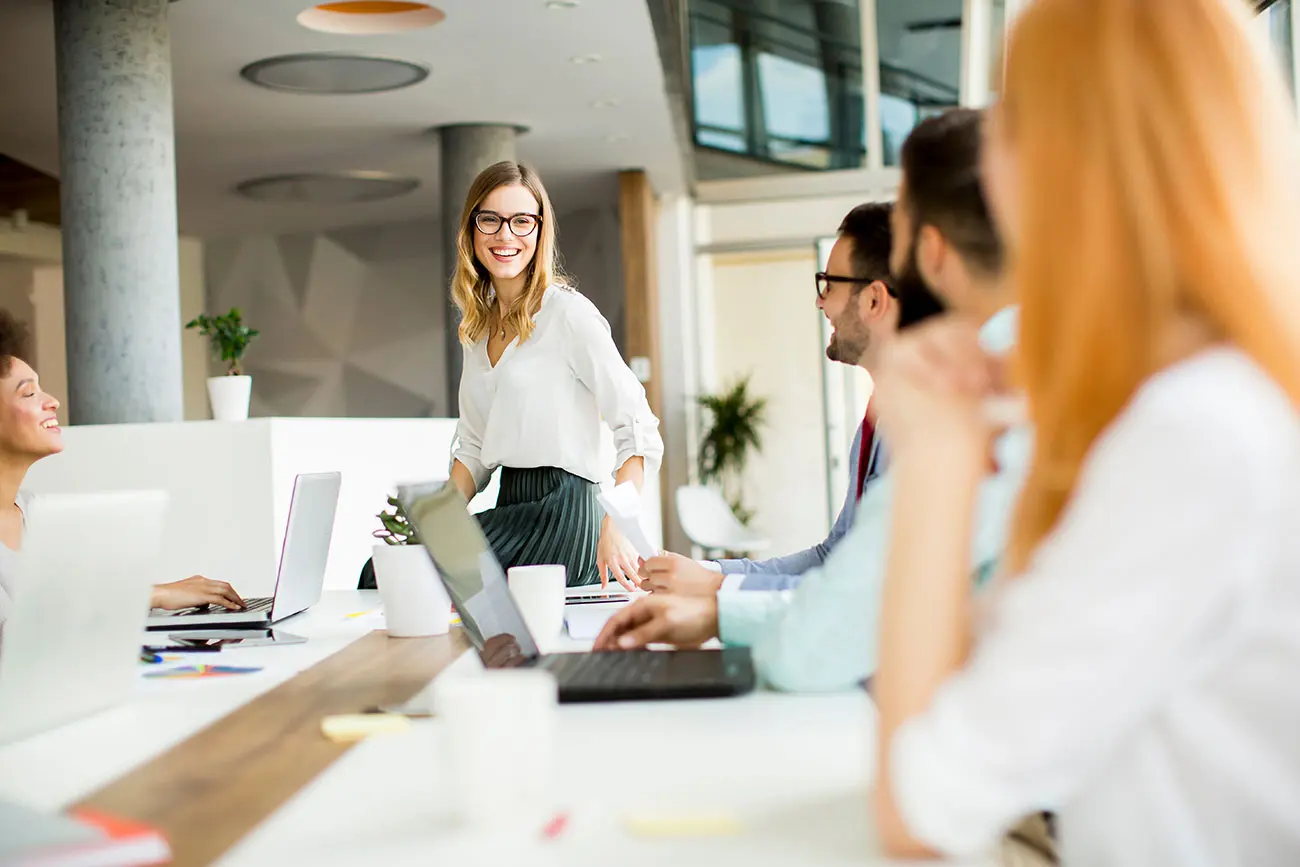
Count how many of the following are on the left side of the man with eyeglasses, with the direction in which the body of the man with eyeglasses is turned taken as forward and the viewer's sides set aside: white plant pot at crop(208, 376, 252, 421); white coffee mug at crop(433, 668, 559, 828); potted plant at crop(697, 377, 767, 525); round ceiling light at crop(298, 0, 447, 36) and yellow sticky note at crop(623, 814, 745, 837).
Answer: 2

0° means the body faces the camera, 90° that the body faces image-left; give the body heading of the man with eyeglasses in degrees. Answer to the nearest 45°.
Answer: approximately 90°

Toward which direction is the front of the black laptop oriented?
to the viewer's right

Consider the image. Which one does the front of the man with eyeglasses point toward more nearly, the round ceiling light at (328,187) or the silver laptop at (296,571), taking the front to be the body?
the silver laptop

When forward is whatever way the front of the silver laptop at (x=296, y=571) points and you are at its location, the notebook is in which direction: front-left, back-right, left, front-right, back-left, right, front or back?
left

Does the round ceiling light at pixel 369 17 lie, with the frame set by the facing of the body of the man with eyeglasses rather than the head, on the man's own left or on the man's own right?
on the man's own right

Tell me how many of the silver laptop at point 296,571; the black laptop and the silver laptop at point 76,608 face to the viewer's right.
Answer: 1

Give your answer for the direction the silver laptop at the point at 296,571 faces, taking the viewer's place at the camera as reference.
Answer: facing to the left of the viewer

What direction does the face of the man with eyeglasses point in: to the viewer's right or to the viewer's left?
to the viewer's left

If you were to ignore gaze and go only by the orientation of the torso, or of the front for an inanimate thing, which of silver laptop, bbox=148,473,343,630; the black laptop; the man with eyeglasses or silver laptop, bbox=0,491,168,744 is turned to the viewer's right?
the black laptop

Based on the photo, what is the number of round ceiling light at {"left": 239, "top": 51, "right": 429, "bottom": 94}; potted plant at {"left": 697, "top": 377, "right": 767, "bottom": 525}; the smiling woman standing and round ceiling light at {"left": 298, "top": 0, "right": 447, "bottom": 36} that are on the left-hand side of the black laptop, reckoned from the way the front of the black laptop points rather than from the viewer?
4

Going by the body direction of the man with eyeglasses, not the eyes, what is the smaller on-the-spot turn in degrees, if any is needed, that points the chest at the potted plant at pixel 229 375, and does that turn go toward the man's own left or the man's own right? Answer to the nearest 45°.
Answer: approximately 45° to the man's own right

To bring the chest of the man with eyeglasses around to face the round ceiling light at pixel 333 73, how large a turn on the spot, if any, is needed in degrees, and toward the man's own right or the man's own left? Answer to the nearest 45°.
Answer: approximately 45° to the man's own right

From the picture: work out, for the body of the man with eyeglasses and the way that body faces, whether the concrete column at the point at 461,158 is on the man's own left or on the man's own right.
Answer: on the man's own right

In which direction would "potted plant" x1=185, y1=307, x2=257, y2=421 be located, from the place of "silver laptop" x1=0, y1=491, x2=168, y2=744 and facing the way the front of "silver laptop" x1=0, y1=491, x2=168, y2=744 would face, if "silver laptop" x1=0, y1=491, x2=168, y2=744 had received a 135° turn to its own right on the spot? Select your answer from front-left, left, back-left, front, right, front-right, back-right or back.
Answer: left

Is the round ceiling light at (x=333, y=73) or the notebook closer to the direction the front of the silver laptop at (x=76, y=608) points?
the round ceiling light
